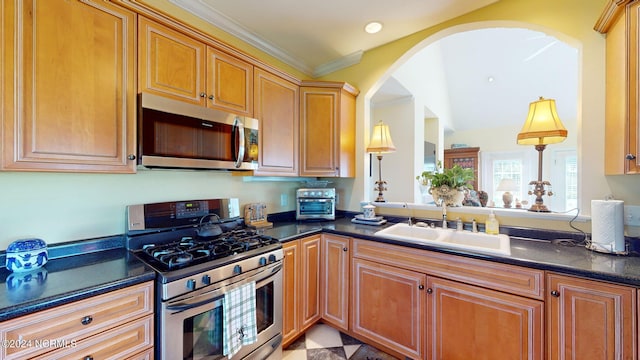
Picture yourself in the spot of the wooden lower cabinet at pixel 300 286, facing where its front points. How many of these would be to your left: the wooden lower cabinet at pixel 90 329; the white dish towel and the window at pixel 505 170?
1

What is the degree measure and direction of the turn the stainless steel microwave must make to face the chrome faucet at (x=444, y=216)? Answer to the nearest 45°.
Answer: approximately 45° to its left

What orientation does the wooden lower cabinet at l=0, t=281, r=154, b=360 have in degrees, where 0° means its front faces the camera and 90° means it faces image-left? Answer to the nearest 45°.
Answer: approximately 315°

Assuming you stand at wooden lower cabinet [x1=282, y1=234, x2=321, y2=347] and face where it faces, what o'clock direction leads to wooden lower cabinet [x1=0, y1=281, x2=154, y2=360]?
wooden lower cabinet [x1=0, y1=281, x2=154, y2=360] is roughly at 3 o'clock from wooden lower cabinet [x1=282, y1=234, x2=321, y2=347].

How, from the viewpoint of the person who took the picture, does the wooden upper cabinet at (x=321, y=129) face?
facing the viewer

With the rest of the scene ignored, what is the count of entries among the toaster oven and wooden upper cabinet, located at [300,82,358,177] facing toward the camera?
2

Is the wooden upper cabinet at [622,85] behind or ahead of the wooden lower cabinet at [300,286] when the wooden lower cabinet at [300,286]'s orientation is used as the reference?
ahead

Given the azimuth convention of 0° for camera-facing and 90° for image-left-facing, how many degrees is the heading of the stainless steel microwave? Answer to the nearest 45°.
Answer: approximately 315°

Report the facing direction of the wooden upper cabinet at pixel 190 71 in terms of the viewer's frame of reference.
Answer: facing the viewer and to the right of the viewer

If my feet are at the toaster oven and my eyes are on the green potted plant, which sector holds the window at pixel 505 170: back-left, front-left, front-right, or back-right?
front-left

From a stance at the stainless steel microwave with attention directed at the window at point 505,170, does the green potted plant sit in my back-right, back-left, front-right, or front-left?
front-right

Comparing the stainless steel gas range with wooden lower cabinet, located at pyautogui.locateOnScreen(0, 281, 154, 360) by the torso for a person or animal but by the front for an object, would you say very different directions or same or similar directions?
same or similar directions

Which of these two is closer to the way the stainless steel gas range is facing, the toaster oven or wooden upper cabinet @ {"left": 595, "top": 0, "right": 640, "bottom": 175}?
the wooden upper cabinet
